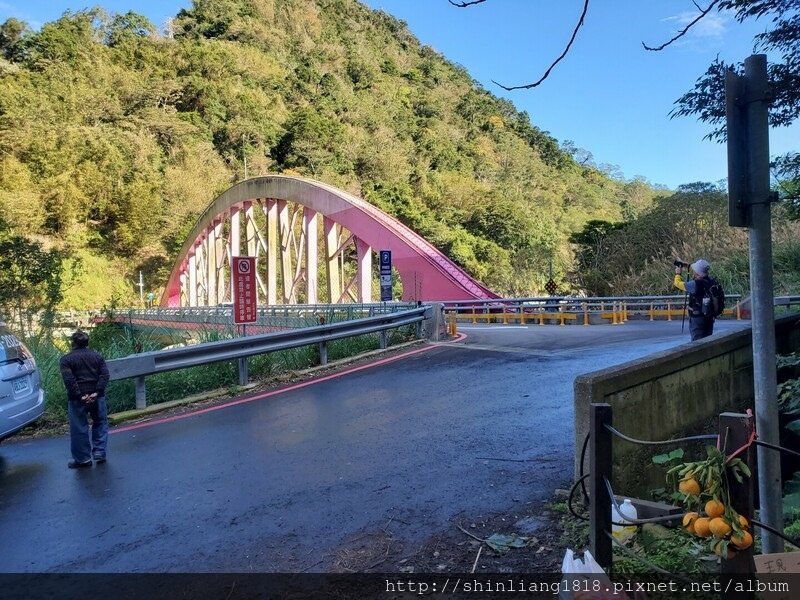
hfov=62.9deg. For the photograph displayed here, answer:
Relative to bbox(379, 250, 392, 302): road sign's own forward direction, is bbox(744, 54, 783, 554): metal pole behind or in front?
in front

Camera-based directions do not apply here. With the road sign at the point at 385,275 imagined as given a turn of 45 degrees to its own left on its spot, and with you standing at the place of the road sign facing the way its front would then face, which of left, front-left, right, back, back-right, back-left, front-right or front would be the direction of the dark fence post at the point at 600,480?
front-right

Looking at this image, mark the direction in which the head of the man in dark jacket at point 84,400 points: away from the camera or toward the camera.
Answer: away from the camera

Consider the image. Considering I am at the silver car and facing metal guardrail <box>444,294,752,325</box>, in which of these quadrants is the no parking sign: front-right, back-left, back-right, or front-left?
front-left

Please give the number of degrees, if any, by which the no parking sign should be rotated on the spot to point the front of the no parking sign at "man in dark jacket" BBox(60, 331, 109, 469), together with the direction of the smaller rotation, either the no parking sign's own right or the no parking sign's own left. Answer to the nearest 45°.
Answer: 0° — it already faces them

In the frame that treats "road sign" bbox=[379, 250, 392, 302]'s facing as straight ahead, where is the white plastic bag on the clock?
The white plastic bag is roughly at 12 o'clock from the road sign.

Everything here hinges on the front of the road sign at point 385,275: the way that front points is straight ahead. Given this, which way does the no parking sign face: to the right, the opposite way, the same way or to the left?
the same way

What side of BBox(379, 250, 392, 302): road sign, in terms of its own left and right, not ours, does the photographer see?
front

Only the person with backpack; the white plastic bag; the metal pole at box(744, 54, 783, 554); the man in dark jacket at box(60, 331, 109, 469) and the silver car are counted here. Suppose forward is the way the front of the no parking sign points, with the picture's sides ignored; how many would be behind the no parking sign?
0

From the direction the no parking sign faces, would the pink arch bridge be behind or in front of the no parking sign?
behind

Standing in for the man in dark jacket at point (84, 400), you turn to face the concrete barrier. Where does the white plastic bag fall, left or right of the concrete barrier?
right

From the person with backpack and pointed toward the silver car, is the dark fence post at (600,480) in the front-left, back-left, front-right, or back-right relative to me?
front-left

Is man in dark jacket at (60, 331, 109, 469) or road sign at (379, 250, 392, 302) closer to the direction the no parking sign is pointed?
the man in dark jacket

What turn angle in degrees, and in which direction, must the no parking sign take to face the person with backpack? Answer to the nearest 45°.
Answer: approximately 45° to its left

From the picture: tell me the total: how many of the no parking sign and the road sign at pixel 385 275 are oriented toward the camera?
2

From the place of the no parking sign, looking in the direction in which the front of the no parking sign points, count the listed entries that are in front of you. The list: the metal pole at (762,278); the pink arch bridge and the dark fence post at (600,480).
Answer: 2

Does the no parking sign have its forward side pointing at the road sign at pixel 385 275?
no

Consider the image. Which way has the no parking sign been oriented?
toward the camera
